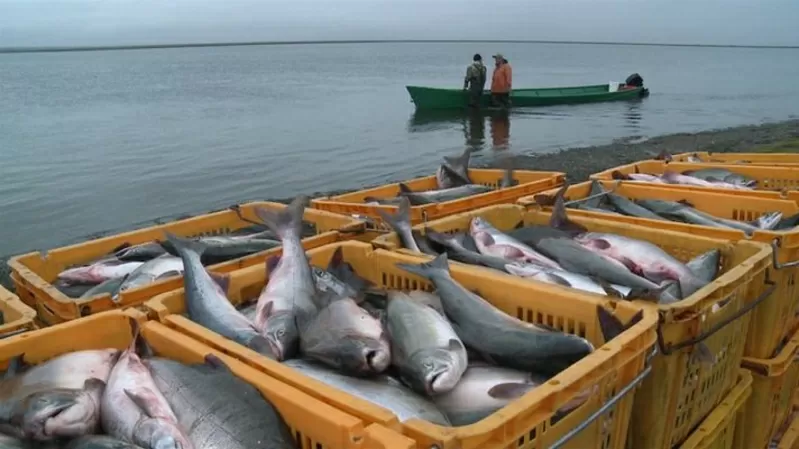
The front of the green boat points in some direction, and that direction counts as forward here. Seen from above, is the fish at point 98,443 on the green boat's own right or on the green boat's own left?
on the green boat's own left

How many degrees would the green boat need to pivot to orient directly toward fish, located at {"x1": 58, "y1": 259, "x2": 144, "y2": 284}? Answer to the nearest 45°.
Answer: approximately 90° to its left

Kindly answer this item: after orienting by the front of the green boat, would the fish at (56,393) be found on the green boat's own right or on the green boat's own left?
on the green boat's own left

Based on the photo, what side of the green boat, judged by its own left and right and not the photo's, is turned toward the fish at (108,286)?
left

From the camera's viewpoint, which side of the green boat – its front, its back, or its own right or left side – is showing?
left

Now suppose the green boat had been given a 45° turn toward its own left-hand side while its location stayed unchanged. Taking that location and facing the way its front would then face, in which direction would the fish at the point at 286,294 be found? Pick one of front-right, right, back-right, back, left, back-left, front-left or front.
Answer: front-left

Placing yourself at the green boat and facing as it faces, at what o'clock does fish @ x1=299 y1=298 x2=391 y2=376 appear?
The fish is roughly at 9 o'clock from the green boat.

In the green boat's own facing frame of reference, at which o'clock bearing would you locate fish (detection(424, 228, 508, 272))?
The fish is roughly at 9 o'clock from the green boat.

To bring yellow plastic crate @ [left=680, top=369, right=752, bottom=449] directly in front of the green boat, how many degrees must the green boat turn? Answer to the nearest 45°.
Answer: approximately 90° to its left

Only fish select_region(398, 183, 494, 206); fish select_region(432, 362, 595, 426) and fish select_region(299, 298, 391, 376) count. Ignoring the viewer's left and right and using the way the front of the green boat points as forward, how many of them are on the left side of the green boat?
3

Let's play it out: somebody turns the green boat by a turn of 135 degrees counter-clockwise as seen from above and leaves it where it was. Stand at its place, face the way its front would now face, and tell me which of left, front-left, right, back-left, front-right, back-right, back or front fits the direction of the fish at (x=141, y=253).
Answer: front-right

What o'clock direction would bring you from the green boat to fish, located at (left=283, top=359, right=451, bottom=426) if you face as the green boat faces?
The fish is roughly at 9 o'clock from the green boat.
